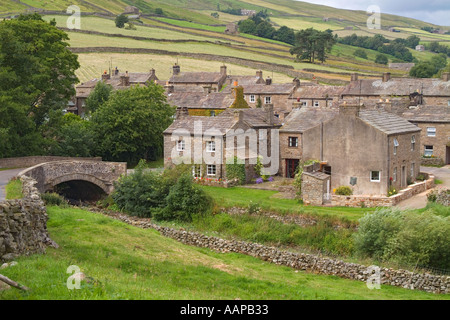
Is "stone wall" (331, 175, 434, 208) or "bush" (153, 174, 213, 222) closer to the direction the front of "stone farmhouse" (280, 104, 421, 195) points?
the stone wall

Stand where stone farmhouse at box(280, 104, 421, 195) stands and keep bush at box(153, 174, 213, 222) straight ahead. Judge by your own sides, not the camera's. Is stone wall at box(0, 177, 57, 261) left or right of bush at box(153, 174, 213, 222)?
left

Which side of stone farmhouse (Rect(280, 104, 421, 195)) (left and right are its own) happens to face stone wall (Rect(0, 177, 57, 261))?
right

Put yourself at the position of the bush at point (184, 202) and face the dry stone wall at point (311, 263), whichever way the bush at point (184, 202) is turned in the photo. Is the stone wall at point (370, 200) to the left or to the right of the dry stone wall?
left
